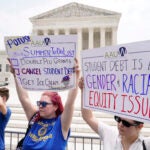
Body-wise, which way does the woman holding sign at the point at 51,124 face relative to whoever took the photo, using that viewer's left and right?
facing the viewer and to the left of the viewer

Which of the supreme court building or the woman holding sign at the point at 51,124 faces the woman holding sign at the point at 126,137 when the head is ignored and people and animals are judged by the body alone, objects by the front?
the supreme court building

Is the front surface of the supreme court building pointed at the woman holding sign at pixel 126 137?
yes

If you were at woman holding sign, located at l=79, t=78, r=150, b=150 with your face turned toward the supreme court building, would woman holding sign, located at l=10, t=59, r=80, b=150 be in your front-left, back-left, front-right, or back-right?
front-left

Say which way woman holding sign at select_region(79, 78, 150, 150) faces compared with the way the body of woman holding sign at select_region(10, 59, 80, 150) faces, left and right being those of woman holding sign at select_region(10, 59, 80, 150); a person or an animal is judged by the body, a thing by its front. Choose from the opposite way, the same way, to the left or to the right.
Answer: the same way

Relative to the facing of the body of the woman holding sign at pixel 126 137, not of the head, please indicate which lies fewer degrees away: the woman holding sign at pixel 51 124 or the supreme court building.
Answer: the woman holding sign

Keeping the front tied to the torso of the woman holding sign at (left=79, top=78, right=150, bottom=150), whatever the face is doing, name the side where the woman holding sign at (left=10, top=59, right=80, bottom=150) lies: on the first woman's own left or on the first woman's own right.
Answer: on the first woman's own right

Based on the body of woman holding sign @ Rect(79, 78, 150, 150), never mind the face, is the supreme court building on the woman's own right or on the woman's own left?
on the woman's own right

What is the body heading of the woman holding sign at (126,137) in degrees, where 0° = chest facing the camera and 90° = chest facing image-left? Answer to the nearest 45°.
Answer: approximately 45°

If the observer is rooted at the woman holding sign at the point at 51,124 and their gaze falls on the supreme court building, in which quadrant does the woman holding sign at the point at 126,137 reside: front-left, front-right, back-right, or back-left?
back-right

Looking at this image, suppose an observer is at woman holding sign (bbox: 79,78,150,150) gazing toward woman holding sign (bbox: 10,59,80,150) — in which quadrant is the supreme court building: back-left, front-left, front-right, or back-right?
front-right

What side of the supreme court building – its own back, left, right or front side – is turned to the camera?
front

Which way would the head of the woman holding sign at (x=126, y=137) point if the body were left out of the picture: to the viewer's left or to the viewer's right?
to the viewer's left

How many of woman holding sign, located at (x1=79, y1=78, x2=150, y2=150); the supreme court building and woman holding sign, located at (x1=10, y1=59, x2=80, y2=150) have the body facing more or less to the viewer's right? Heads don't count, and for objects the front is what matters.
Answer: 0

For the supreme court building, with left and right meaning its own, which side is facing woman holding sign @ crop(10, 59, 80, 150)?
front

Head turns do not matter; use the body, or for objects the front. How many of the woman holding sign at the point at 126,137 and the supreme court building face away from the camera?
0
